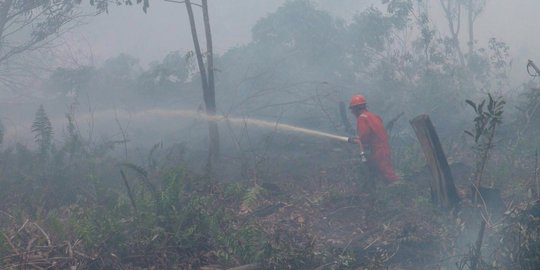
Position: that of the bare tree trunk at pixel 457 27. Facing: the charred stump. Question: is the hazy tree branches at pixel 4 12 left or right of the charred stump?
right

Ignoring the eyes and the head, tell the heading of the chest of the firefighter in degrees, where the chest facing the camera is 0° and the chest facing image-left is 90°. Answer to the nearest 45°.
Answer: approximately 90°

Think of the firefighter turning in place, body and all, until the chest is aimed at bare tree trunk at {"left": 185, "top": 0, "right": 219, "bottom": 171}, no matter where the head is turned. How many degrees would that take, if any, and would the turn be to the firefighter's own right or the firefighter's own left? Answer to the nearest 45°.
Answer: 0° — they already face it

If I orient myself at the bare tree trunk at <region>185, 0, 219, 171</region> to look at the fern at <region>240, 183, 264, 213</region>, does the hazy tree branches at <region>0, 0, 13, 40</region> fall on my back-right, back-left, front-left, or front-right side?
back-right

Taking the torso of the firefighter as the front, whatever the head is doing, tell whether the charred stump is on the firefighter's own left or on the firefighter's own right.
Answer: on the firefighter's own left
